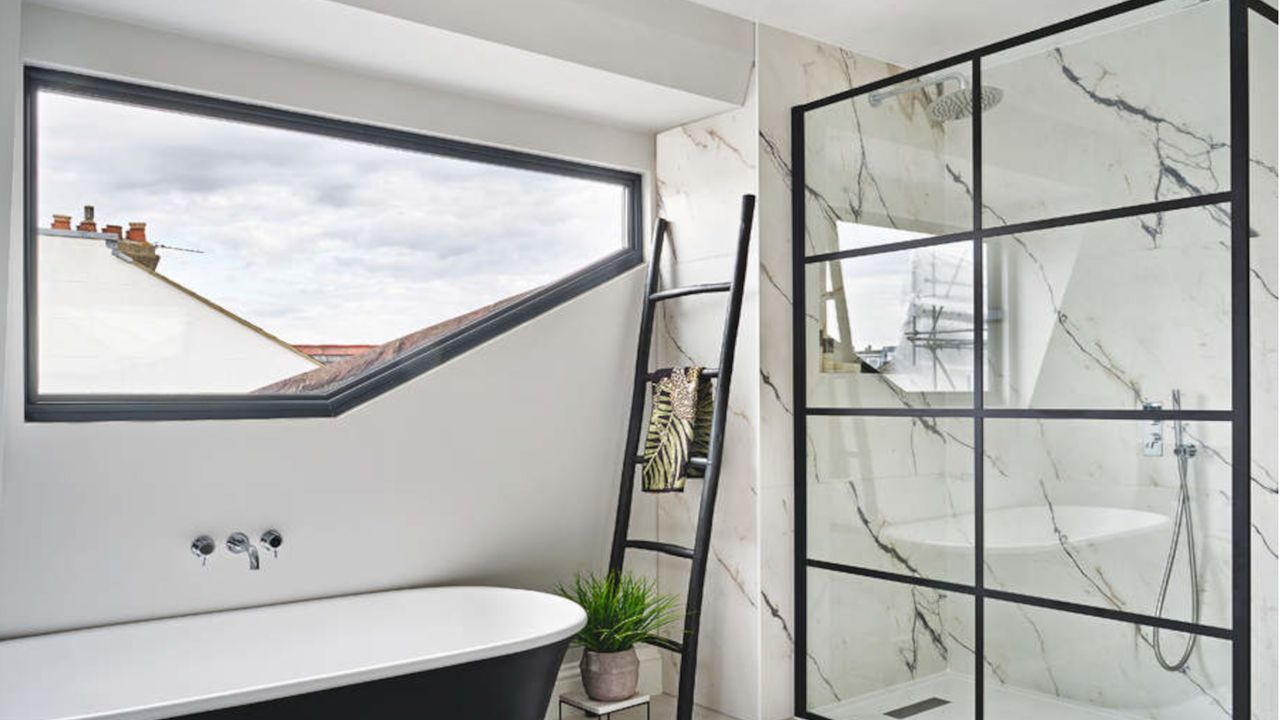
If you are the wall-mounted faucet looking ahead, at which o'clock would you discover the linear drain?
The linear drain is roughly at 11 o'clock from the wall-mounted faucet.

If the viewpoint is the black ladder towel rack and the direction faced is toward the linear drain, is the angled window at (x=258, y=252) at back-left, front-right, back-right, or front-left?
back-right

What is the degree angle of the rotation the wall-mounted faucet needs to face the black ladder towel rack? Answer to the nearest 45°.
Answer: approximately 45° to its left

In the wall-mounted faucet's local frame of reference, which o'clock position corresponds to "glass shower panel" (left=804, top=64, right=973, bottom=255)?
The glass shower panel is roughly at 11 o'clock from the wall-mounted faucet.

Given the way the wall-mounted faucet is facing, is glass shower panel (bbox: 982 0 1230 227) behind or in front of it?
in front

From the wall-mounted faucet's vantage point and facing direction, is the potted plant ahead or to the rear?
ahead

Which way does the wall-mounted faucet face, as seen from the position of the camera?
facing the viewer and to the right of the viewer
